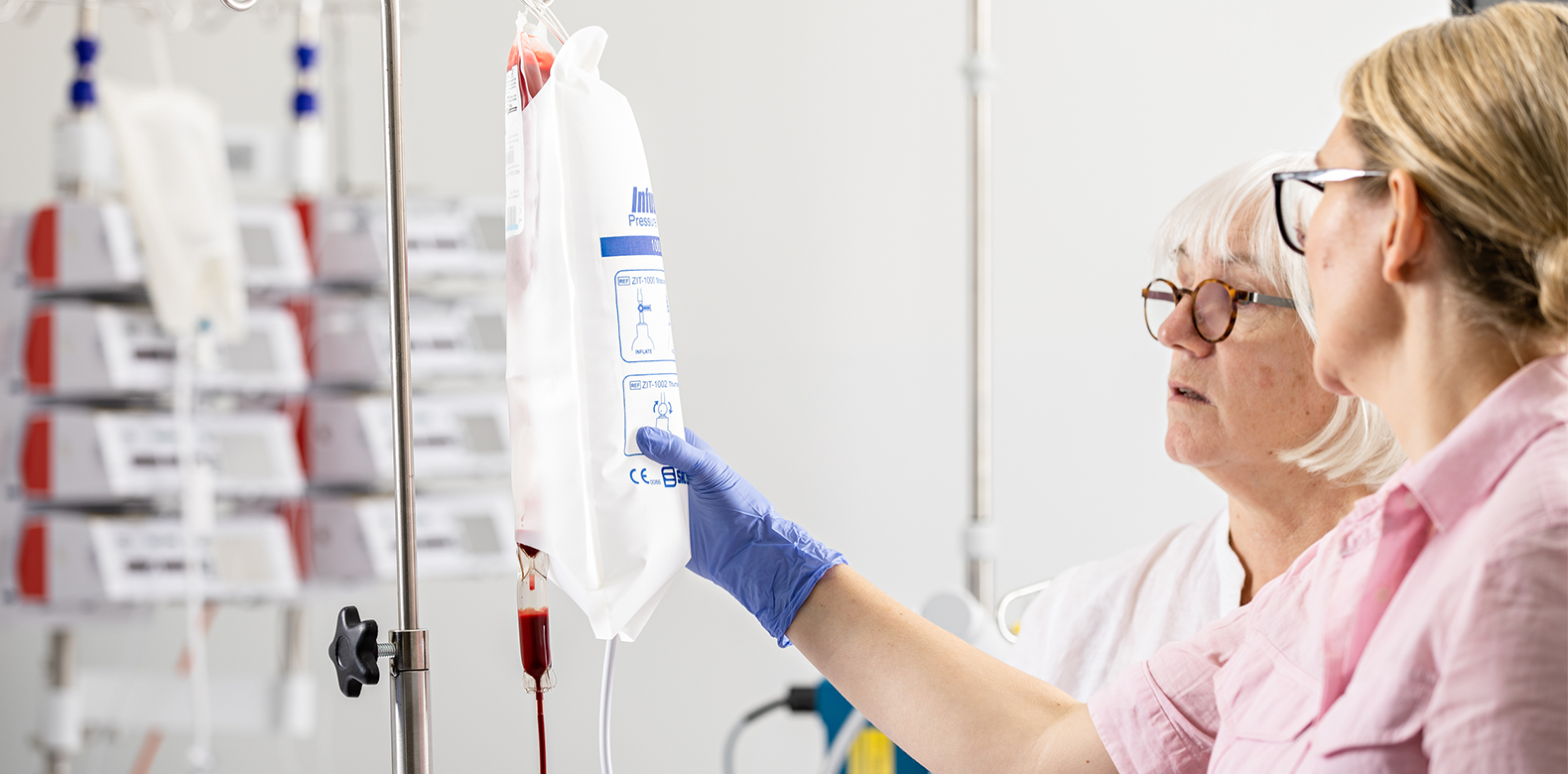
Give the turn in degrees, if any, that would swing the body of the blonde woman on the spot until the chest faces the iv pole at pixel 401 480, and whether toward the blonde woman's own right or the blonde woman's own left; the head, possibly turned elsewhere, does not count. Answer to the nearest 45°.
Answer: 0° — they already face it

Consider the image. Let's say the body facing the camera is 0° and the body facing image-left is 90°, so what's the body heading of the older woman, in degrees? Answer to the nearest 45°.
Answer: approximately 45°

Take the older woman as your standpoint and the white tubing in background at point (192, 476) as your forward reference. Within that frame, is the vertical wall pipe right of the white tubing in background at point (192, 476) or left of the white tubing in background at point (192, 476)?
right

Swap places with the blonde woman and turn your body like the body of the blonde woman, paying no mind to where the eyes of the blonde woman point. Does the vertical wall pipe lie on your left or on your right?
on your right

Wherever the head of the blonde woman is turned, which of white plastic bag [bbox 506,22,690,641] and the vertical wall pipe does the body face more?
the white plastic bag

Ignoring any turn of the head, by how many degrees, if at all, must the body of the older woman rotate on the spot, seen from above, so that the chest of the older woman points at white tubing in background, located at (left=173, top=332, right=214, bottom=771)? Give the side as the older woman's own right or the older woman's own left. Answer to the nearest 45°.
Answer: approximately 45° to the older woman's own right

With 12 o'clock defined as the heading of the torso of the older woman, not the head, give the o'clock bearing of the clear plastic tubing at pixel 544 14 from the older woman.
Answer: The clear plastic tubing is roughly at 12 o'clock from the older woman.

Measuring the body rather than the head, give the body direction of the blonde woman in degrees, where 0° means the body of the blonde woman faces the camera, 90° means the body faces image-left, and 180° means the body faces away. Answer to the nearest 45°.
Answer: approximately 90°
